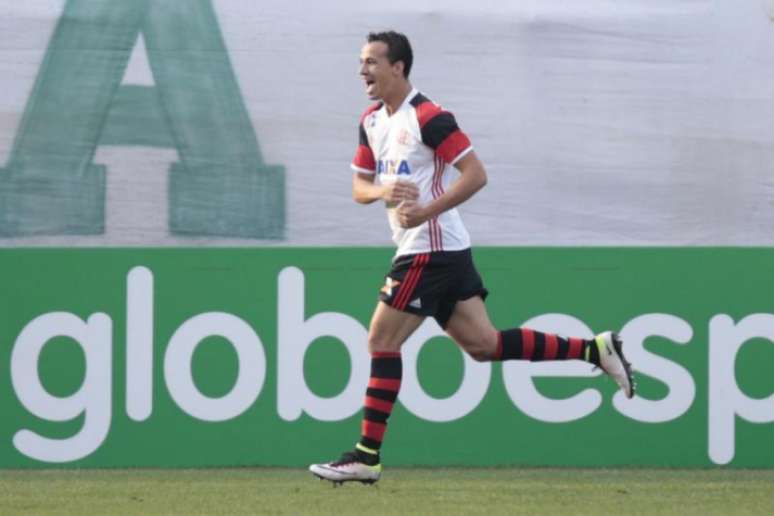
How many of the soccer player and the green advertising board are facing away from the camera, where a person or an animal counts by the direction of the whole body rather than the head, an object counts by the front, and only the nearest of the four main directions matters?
0

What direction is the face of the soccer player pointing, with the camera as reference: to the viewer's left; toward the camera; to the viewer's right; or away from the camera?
to the viewer's left

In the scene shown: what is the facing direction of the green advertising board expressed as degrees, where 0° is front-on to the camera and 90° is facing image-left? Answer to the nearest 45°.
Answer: approximately 0°
